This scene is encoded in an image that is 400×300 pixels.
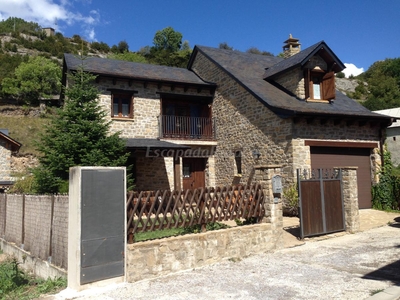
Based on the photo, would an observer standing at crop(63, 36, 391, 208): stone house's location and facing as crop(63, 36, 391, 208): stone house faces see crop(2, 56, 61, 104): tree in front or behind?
behind

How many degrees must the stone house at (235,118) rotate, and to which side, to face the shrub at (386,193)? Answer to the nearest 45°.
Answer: approximately 45° to its left

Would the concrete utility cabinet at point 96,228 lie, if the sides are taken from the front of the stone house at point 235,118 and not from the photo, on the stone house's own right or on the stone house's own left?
on the stone house's own right

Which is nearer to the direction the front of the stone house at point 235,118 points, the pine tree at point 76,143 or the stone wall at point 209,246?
the stone wall

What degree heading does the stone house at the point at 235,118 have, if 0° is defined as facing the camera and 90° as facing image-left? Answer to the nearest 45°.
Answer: approximately 315°

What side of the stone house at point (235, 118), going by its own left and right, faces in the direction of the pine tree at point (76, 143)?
right

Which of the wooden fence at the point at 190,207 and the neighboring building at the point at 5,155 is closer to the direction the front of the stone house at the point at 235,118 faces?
the wooden fence

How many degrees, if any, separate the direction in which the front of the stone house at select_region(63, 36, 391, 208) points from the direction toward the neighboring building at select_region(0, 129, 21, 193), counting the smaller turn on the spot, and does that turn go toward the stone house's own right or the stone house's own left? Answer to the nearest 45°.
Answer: approximately 135° to the stone house's own right
